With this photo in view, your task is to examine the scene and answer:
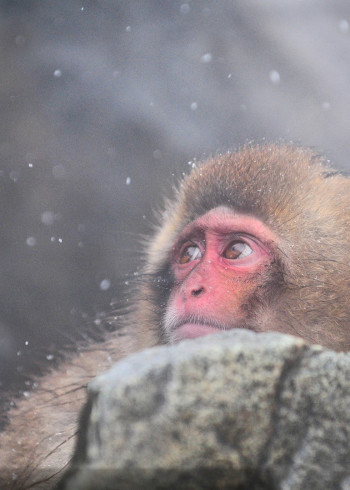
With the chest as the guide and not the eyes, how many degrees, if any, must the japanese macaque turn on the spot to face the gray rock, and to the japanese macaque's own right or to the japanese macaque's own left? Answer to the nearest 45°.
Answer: approximately 45° to the japanese macaque's own left

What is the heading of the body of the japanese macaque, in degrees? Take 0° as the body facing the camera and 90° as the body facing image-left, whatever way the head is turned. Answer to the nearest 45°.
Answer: approximately 45°
